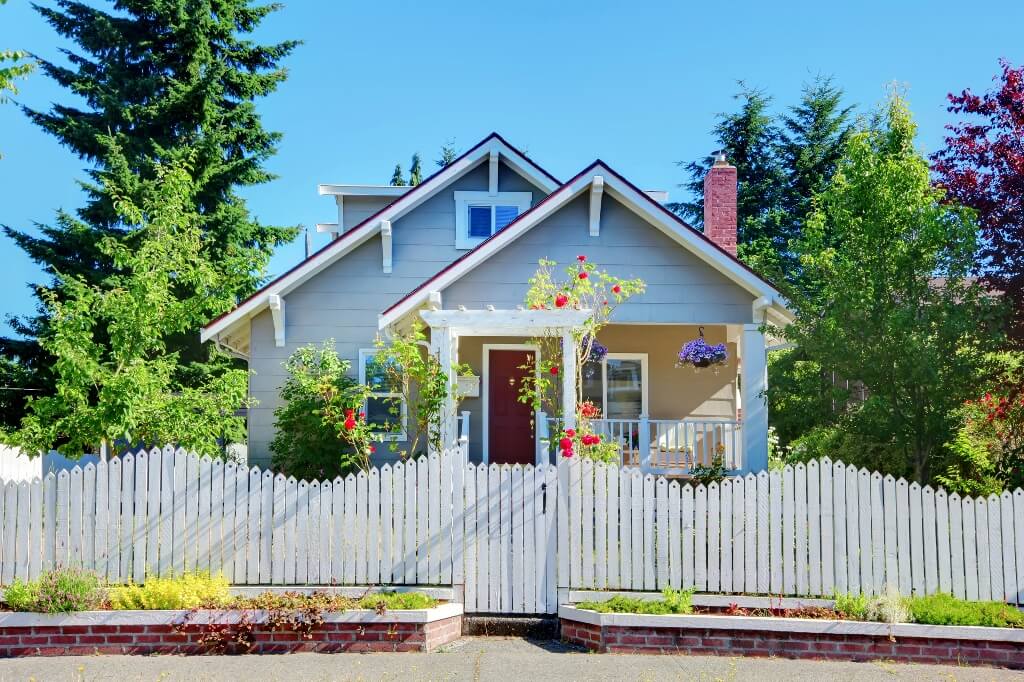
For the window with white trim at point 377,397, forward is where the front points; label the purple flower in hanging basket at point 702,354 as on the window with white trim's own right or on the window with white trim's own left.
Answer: on the window with white trim's own left

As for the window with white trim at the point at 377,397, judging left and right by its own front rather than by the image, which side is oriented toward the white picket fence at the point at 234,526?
front

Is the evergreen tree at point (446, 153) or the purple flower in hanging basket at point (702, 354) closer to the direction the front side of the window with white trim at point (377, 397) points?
the purple flower in hanging basket

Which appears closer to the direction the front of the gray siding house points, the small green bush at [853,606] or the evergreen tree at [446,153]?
the small green bush

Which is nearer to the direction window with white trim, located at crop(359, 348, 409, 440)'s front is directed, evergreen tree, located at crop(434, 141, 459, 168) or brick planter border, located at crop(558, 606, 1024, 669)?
the brick planter border

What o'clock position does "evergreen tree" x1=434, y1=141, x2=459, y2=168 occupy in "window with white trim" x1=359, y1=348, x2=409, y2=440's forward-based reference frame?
The evergreen tree is roughly at 6 o'clock from the window with white trim.

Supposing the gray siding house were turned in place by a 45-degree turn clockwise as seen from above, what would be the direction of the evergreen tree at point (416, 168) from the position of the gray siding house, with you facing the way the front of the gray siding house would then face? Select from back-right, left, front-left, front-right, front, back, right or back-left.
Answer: back-right

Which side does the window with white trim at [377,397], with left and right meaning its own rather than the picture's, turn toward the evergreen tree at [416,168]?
back

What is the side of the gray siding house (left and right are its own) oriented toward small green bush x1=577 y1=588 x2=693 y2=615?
front

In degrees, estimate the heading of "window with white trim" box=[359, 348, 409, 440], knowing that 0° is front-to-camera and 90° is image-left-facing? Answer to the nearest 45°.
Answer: approximately 0°

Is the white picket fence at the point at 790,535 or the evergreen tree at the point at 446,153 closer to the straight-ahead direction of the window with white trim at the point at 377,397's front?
the white picket fence

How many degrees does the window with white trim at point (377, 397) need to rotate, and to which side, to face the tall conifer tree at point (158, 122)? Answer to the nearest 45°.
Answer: approximately 135° to its right
